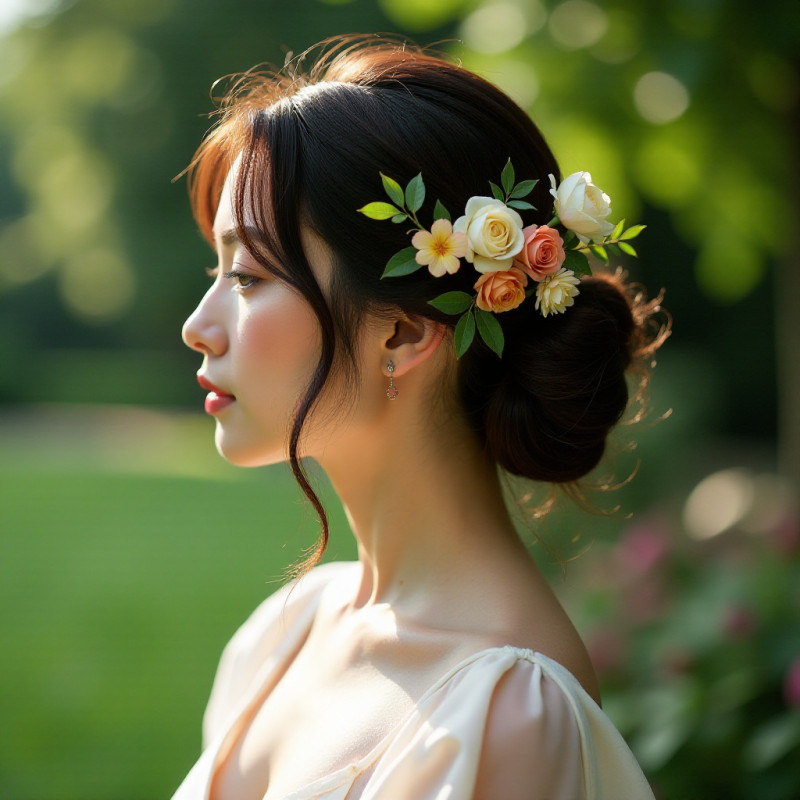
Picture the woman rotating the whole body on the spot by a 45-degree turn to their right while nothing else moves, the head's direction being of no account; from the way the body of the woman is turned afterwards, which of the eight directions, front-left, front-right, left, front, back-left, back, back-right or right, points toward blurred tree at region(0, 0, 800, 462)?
right

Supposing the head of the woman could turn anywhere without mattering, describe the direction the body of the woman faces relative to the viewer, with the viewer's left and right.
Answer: facing the viewer and to the left of the viewer

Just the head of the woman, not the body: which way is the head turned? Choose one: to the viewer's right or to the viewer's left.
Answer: to the viewer's left
